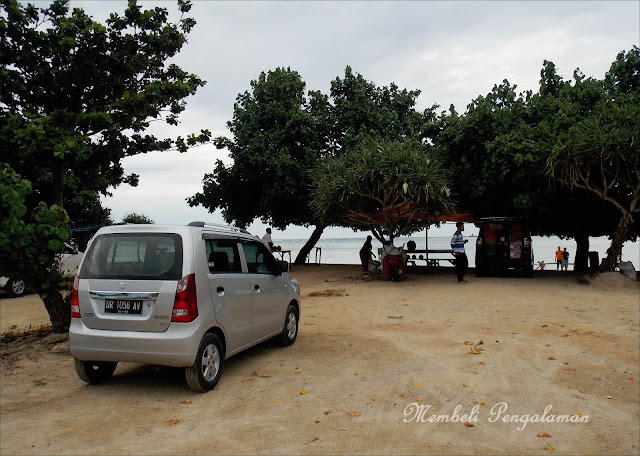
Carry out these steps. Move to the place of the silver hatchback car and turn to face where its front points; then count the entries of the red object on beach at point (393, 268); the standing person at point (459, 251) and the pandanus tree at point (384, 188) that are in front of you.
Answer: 3

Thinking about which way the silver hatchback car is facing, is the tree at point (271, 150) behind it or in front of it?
in front

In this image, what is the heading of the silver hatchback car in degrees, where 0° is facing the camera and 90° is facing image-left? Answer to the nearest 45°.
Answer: approximately 225°

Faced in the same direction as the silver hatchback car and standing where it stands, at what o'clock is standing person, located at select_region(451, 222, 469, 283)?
The standing person is roughly at 12 o'clock from the silver hatchback car.

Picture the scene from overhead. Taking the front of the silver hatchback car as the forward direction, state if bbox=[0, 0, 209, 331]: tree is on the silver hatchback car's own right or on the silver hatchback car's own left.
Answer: on the silver hatchback car's own left

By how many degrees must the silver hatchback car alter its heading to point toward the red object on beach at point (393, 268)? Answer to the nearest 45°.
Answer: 0° — it already faces it

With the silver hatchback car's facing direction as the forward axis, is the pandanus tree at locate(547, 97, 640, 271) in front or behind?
in front

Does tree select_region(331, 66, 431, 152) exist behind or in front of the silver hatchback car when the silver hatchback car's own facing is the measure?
in front

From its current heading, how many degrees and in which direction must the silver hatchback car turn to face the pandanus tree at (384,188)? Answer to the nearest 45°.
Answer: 0° — it already faces it

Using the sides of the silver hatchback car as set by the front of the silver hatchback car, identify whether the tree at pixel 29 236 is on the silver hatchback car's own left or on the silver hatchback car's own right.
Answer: on the silver hatchback car's own left
